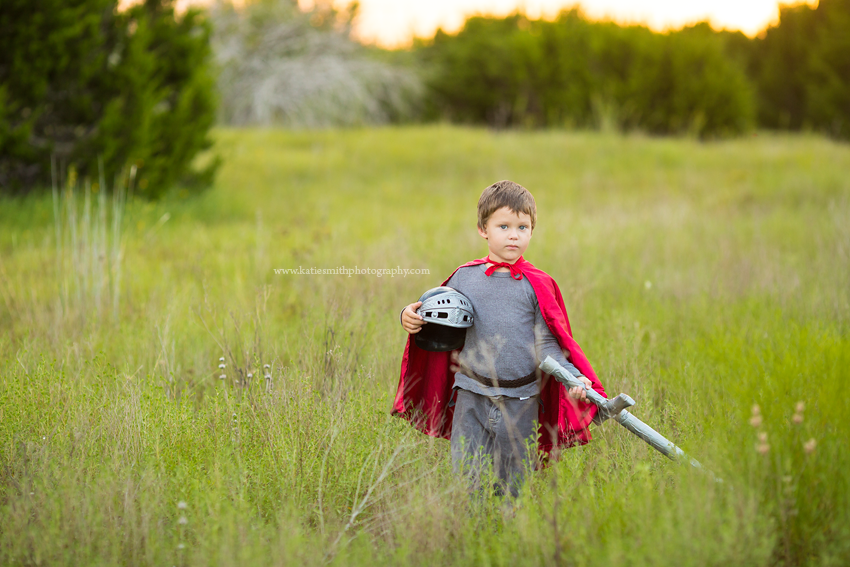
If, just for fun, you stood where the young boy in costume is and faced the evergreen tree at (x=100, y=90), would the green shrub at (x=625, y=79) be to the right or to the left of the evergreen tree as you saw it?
right

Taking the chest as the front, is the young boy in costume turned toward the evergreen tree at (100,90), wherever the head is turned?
no

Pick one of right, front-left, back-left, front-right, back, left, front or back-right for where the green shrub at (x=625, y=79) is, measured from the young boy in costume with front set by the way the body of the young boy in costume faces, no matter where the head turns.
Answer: back

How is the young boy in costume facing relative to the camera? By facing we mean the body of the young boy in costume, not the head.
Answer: toward the camera

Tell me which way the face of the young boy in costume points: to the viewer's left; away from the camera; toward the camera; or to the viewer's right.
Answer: toward the camera
